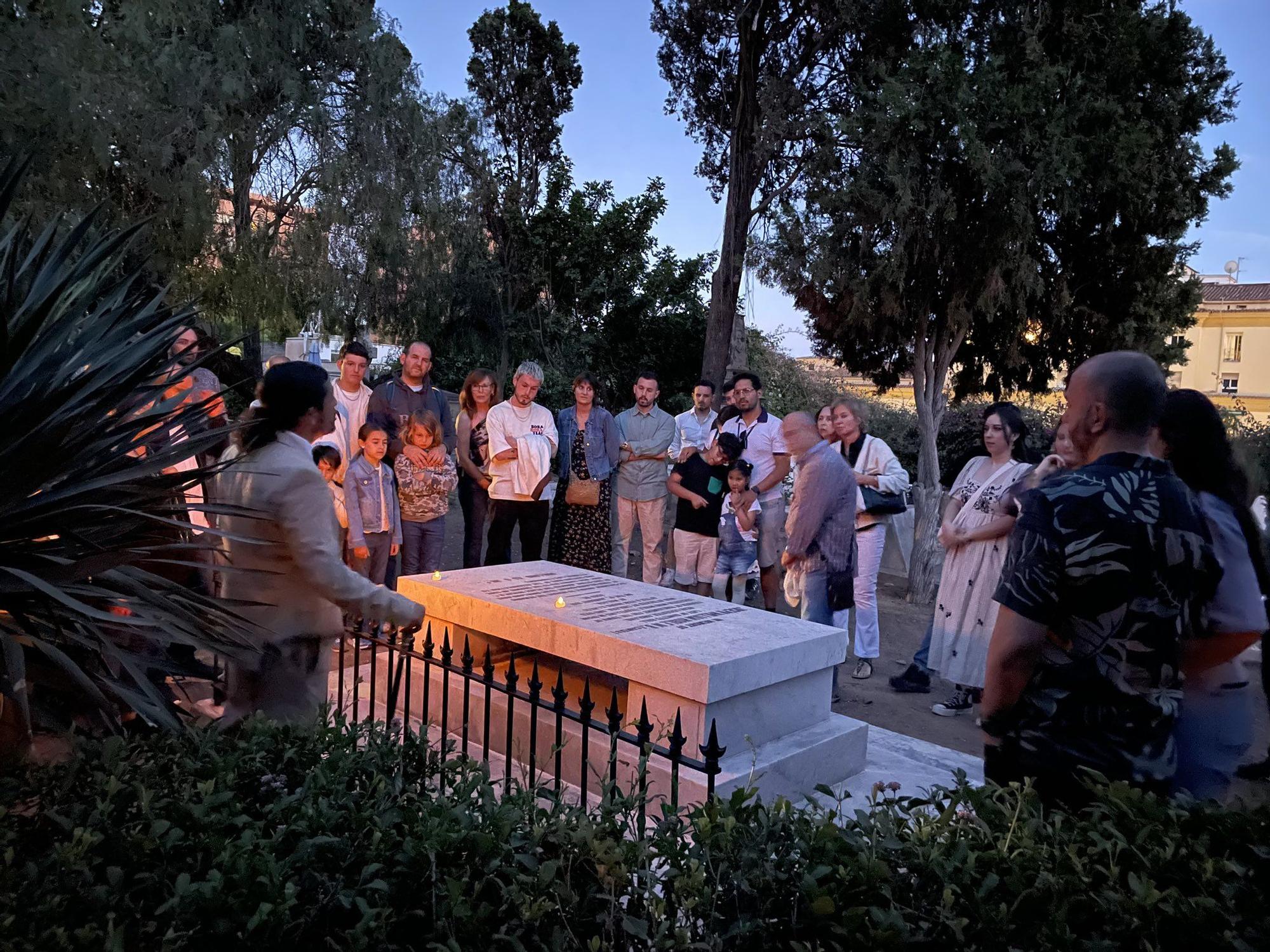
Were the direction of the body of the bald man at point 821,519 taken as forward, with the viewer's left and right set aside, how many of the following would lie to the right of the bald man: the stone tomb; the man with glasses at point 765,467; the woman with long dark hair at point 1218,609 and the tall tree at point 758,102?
2

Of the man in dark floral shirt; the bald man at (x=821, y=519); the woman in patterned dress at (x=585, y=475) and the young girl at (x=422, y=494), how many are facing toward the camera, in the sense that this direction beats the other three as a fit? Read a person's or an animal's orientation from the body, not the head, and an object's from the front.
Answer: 2

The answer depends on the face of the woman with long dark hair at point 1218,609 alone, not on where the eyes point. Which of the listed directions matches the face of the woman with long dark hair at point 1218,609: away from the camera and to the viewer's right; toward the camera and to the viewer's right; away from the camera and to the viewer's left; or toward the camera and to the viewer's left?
away from the camera and to the viewer's left

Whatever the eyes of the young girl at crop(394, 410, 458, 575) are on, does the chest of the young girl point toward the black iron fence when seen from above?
yes

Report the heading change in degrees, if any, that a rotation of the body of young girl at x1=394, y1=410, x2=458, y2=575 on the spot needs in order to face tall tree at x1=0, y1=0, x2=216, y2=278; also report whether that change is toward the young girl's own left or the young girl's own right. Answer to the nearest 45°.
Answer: approximately 135° to the young girl's own right

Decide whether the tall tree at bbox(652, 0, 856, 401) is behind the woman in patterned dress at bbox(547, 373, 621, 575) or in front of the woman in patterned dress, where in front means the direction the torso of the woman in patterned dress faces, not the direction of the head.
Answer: behind

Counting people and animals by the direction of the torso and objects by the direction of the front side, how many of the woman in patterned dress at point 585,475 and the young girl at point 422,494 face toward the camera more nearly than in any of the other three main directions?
2

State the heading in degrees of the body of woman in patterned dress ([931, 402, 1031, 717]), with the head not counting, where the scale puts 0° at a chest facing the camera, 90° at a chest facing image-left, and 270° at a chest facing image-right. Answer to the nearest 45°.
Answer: approximately 45°

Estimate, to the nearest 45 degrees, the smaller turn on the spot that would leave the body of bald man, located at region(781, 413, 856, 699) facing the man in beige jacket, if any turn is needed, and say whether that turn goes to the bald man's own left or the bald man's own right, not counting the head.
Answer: approximately 45° to the bald man's own left

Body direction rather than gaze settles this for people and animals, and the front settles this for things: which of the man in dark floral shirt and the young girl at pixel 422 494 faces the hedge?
the young girl

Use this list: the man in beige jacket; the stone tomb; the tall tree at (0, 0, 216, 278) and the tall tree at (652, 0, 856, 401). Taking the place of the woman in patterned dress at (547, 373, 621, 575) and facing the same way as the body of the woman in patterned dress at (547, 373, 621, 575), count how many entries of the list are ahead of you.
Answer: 2
